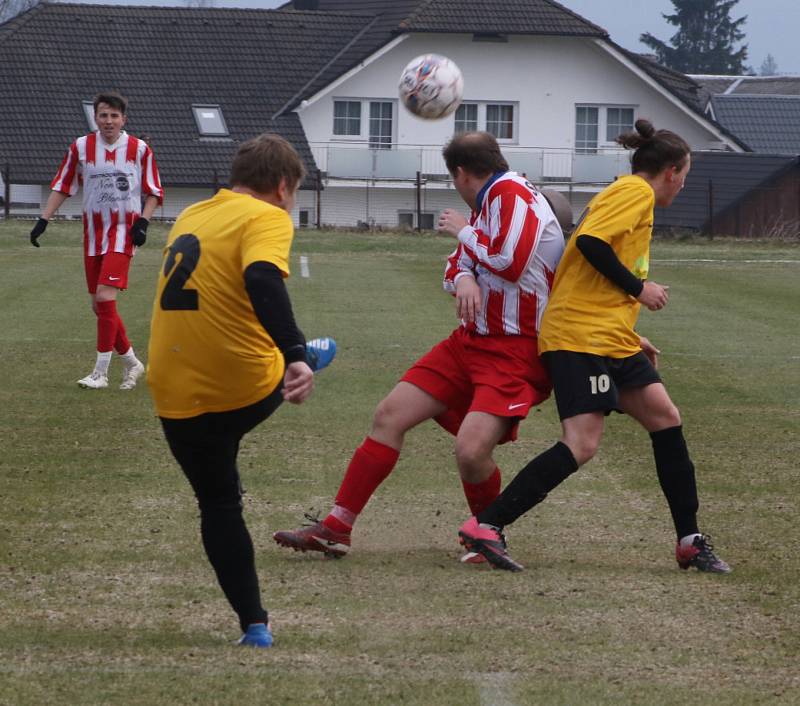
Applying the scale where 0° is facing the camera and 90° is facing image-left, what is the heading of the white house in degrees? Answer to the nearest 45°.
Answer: approximately 0°

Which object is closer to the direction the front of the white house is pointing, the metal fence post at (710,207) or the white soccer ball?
the white soccer ball

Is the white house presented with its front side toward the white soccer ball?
yes

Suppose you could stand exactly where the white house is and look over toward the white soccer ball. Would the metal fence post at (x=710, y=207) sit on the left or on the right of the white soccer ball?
left

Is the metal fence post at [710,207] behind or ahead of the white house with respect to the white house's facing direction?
ahead
